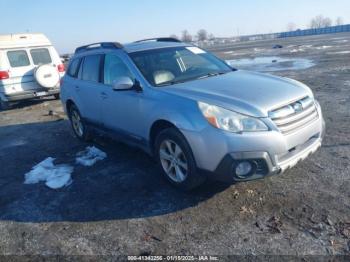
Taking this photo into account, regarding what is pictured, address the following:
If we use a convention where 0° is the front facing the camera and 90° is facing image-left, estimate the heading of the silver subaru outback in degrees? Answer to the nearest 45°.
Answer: approximately 315°

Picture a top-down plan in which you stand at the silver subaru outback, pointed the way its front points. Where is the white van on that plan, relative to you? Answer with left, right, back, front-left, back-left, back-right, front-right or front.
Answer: back
